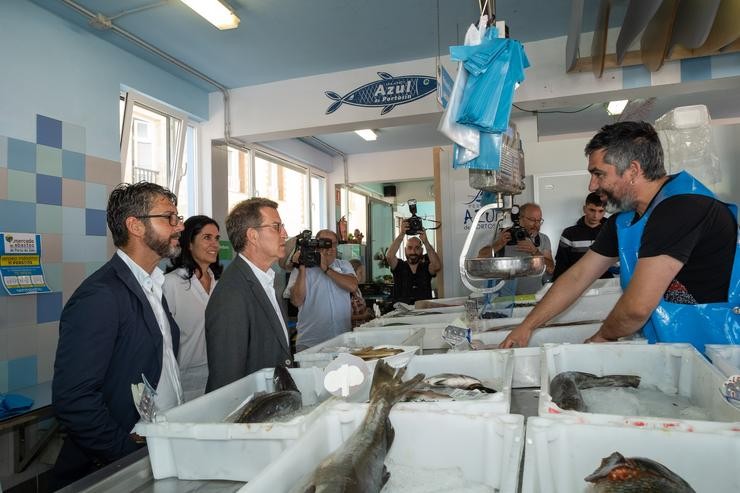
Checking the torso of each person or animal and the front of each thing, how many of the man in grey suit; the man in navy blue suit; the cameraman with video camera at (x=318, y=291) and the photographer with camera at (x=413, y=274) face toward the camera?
2

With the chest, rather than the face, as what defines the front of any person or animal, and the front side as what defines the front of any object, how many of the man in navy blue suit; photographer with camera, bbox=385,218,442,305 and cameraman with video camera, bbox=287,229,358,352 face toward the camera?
2

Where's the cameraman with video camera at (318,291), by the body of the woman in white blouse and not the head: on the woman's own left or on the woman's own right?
on the woman's own left

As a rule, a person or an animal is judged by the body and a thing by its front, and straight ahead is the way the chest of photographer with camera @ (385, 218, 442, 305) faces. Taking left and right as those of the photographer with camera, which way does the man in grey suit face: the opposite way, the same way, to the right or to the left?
to the left

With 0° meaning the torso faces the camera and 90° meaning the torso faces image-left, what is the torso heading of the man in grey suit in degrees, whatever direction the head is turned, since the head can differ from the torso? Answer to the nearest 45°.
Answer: approximately 270°

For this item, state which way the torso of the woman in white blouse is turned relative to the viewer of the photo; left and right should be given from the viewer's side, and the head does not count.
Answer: facing the viewer and to the right of the viewer

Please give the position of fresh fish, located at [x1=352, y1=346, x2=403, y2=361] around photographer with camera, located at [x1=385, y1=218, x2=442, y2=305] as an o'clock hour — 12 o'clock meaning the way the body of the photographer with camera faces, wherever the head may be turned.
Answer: The fresh fish is roughly at 12 o'clock from the photographer with camera.

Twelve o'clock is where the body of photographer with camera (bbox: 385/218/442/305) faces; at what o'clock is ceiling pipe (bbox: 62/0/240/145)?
The ceiling pipe is roughly at 2 o'clock from the photographer with camera.

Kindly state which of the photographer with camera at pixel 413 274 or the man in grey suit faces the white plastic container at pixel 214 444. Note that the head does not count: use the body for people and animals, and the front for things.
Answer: the photographer with camera

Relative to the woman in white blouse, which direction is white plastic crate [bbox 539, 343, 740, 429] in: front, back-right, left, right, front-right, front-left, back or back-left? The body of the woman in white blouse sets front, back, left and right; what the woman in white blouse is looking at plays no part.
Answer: front

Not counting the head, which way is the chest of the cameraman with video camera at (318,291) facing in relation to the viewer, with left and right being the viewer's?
facing the viewer

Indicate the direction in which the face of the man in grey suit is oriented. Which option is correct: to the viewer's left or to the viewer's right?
to the viewer's right

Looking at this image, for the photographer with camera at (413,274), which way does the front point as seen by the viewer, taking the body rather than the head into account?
toward the camera

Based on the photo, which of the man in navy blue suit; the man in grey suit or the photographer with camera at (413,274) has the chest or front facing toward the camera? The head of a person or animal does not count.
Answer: the photographer with camera
